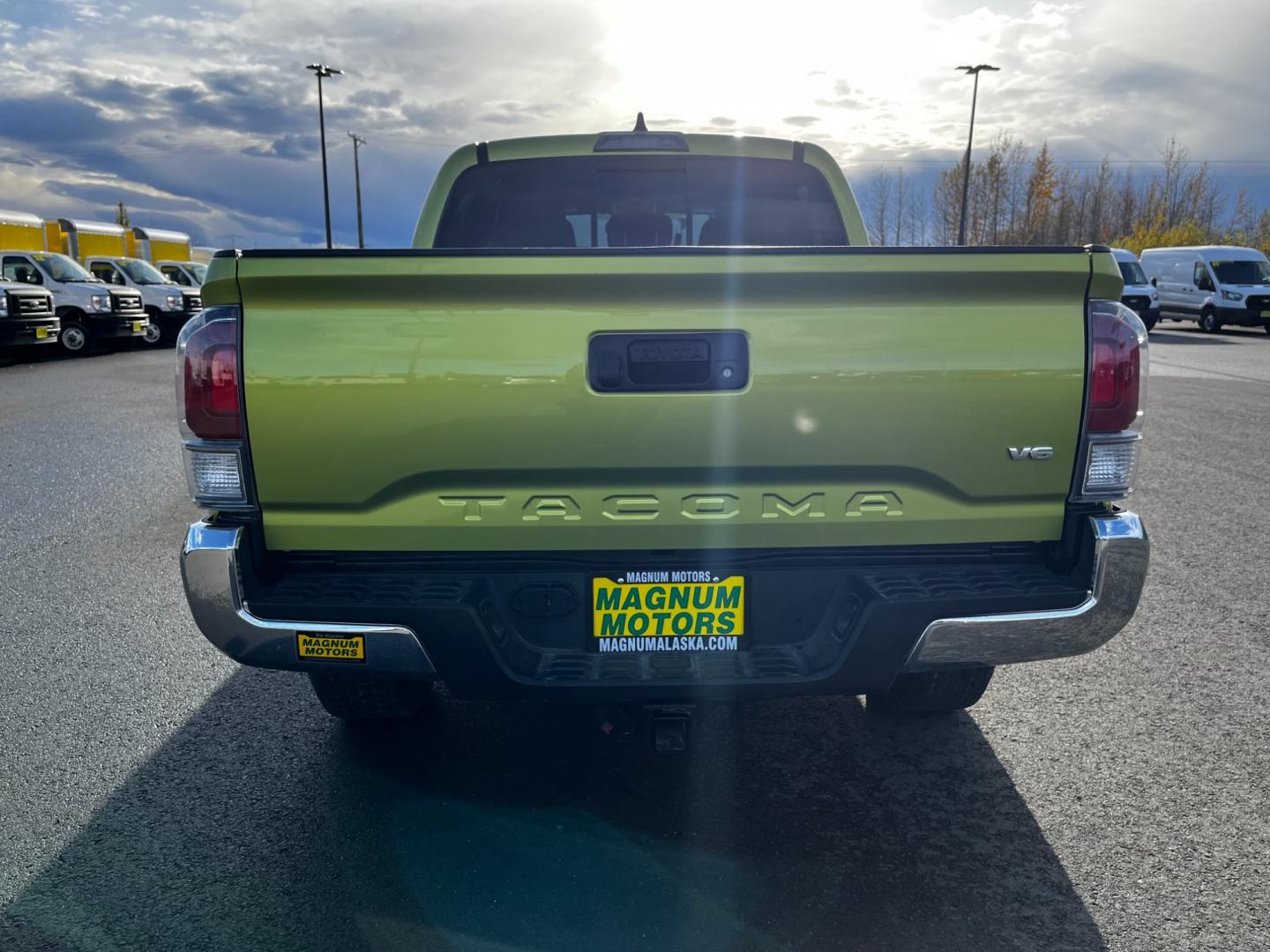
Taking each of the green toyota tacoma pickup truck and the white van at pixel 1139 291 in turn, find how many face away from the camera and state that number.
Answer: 1

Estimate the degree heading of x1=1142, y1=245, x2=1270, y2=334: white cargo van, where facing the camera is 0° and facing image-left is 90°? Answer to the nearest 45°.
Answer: approximately 315°

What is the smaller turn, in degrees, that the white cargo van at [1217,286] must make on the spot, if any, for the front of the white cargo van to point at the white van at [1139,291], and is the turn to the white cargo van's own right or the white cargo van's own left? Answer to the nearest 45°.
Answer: approximately 90° to the white cargo van's own right

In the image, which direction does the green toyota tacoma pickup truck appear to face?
away from the camera

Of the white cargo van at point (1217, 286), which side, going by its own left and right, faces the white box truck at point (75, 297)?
right

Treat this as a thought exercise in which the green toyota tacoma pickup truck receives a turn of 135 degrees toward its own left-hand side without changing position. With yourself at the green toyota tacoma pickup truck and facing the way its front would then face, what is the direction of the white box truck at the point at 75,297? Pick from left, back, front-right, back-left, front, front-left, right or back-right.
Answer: right

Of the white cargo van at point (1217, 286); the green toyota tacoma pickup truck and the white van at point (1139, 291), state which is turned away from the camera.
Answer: the green toyota tacoma pickup truck

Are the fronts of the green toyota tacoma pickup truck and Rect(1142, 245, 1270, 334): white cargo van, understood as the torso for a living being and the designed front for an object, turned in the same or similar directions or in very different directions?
very different directions

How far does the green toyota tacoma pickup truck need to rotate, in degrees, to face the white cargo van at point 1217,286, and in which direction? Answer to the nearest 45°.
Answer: approximately 45° to its right

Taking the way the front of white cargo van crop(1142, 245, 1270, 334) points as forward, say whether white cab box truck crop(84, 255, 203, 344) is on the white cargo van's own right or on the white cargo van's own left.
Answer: on the white cargo van's own right

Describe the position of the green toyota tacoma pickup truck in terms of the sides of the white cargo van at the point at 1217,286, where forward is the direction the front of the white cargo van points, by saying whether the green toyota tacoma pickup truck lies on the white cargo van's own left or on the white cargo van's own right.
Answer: on the white cargo van's own right

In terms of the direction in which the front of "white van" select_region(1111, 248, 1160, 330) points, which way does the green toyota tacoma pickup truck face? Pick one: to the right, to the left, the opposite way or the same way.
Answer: the opposite way

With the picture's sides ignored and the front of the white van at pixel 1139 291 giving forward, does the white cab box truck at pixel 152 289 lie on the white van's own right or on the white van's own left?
on the white van's own right

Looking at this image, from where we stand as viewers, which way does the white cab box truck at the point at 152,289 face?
facing the viewer and to the right of the viewer

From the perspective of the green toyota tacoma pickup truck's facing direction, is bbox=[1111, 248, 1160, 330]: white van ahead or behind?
ahead

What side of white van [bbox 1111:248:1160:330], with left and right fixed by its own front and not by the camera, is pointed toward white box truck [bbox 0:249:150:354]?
right

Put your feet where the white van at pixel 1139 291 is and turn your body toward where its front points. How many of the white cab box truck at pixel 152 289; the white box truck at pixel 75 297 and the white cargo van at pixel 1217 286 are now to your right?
2

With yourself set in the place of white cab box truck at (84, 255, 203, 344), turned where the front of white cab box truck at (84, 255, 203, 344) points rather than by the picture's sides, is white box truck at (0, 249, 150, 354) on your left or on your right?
on your right
